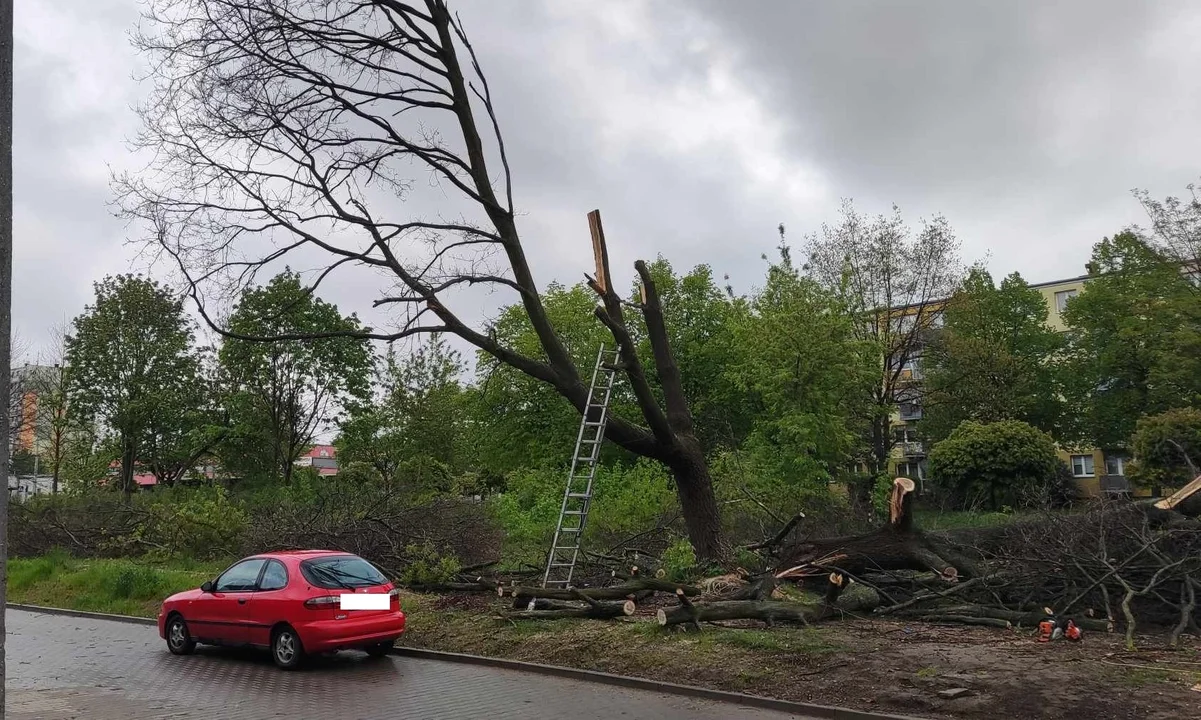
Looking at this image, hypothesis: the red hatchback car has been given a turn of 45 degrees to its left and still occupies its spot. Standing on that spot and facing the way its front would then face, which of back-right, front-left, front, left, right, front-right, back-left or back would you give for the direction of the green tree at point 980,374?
back-right

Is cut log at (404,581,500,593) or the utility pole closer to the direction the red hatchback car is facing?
the cut log

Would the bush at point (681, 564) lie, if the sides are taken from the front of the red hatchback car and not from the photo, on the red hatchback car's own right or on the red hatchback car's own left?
on the red hatchback car's own right

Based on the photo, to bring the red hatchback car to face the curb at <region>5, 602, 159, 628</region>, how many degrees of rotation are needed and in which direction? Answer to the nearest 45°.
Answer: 0° — it already faces it

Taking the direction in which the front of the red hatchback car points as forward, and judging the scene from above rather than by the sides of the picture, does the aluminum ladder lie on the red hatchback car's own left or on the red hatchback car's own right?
on the red hatchback car's own right

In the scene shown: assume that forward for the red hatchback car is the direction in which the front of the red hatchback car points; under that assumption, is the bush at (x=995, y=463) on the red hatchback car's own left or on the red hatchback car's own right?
on the red hatchback car's own right

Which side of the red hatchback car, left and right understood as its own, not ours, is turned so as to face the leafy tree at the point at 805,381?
right

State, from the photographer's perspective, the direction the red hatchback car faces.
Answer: facing away from the viewer and to the left of the viewer

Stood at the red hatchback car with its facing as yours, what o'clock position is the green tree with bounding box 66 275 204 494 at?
The green tree is roughly at 1 o'clock from the red hatchback car.

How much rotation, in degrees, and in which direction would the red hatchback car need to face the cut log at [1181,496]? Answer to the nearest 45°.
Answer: approximately 135° to its right

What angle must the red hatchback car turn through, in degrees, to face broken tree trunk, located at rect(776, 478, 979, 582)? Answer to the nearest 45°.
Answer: approximately 135° to its right

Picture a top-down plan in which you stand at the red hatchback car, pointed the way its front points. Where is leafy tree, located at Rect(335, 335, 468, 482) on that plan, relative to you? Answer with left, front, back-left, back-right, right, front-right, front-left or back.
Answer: front-right

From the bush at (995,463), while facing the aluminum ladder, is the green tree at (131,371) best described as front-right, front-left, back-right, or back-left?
front-right

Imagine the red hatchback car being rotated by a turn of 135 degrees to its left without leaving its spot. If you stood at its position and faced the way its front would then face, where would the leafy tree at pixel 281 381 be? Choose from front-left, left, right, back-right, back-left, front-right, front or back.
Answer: back

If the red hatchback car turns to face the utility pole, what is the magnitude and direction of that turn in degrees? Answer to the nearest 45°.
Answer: approximately 135° to its left

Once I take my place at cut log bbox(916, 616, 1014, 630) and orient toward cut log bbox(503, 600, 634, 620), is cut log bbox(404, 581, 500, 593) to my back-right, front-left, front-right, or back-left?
front-right

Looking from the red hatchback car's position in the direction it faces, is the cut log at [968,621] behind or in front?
behind
